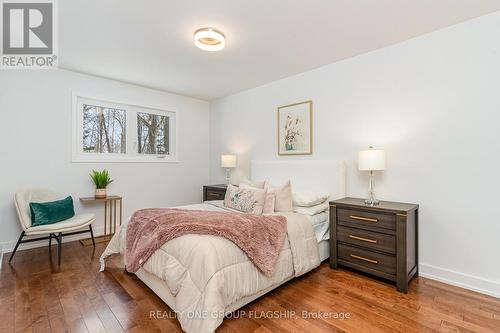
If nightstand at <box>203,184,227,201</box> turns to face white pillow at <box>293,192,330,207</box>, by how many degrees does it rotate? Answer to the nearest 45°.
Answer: approximately 90° to its left

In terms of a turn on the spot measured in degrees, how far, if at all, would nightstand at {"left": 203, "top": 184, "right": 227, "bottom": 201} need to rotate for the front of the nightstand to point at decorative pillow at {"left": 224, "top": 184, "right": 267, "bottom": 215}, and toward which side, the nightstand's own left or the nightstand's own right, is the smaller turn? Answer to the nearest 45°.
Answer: approximately 45° to the nightstand's own left

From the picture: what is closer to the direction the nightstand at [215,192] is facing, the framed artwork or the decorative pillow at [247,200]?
the decorative pillow

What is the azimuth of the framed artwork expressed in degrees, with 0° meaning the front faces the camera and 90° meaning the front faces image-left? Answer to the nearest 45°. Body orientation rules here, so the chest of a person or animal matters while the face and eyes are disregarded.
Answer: approximately 45°

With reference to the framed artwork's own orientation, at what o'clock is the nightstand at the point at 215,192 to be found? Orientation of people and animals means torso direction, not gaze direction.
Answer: The nightstand is roughly at 2 o'clock from the framed artwork.

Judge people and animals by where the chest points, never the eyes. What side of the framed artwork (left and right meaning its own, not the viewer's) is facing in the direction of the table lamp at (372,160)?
left

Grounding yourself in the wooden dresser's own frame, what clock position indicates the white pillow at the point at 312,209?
The white pillow is roughly at 2 o'clock from the wooden dresser.

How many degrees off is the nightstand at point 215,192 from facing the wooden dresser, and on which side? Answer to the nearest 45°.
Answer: approximately 90° to its left

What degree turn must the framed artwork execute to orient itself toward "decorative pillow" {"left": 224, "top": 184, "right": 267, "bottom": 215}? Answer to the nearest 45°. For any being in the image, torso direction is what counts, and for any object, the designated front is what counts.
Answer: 0° — it already faces it
